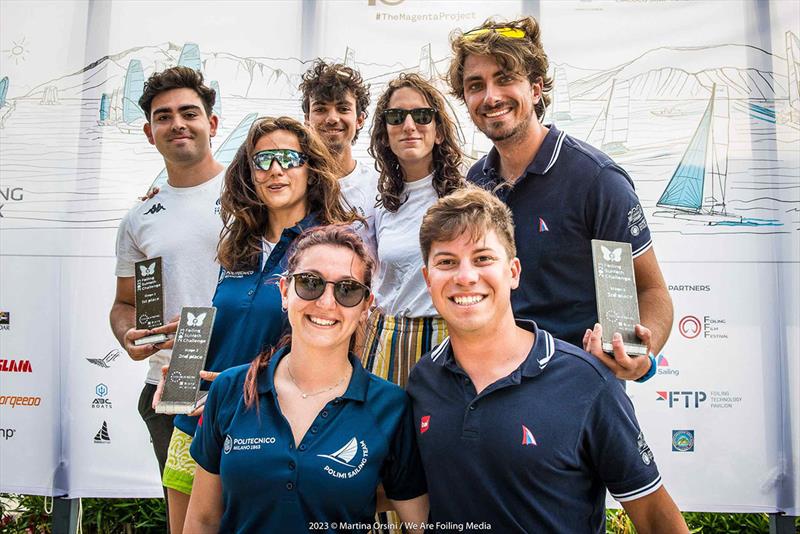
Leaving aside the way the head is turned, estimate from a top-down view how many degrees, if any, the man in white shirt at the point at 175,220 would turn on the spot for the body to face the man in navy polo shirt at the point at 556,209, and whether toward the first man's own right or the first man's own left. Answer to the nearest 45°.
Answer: approximately 45° to the first man's own left

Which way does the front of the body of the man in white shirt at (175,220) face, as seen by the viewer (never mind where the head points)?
toward the camera

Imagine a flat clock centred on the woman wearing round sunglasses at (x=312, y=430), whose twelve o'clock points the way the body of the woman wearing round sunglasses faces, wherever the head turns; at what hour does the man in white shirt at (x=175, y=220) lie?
The man in white shirt is roughly at 5 o'clock from the woman wearing round sunglasses.

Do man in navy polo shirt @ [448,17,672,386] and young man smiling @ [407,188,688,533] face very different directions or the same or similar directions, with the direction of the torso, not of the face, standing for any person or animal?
same or similar directions

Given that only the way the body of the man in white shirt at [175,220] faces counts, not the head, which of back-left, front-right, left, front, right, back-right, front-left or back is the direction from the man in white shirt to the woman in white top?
front-left

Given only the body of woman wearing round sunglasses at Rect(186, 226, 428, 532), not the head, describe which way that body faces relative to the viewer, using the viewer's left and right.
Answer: facing the viewer

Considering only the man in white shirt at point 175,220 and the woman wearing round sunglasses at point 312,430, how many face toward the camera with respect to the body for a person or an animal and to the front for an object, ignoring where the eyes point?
2

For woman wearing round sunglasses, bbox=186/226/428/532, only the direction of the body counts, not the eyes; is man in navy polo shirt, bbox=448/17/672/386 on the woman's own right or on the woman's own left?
on the woman's own left

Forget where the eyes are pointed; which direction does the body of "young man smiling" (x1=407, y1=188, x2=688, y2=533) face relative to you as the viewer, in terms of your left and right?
facing the viewer and to the left of the viewer

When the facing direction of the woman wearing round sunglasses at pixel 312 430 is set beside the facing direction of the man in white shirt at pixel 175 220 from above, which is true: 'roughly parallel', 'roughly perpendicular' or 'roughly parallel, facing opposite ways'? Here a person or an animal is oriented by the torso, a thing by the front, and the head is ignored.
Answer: roughly parallel
